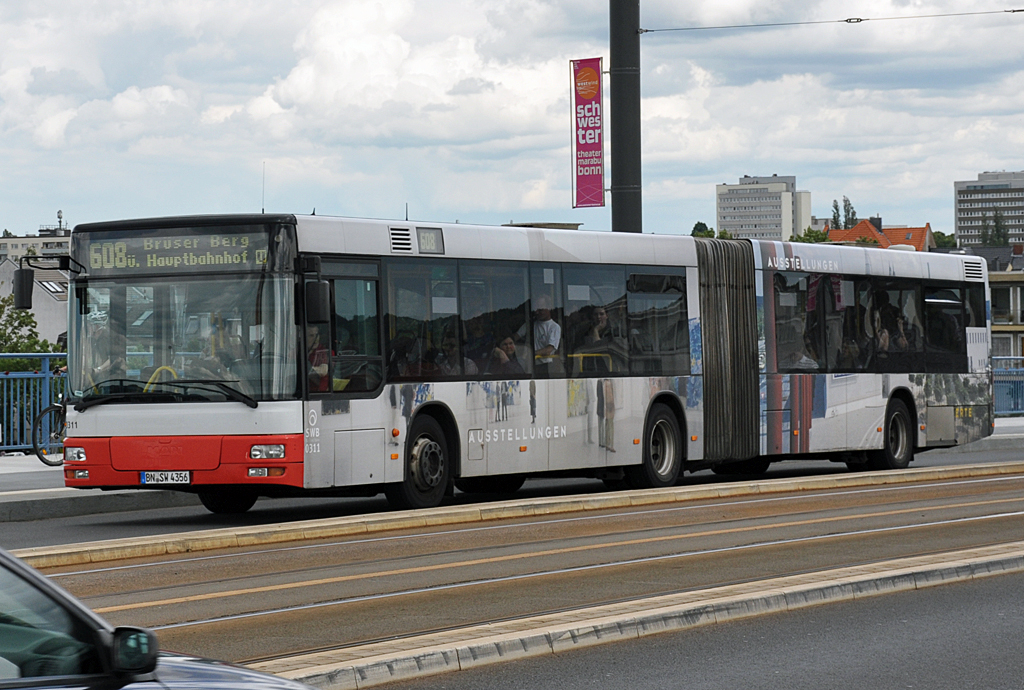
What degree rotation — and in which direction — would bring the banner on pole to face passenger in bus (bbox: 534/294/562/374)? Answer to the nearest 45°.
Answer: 0° — it already faces them

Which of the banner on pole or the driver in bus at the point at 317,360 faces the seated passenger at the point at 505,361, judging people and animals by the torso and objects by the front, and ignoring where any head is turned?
the banner on pole

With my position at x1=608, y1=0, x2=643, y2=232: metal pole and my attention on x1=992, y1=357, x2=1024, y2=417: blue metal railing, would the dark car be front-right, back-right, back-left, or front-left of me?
back-right

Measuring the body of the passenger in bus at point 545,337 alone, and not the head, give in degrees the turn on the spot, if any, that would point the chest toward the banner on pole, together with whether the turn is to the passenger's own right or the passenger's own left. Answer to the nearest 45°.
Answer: approximately 135° to the passenger's own right

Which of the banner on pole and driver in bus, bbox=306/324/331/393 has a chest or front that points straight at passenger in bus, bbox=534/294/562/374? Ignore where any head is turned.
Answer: the banner on pole

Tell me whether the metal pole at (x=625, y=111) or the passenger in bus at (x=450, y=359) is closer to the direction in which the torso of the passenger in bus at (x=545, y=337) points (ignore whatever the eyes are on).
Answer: the passenger in bus
